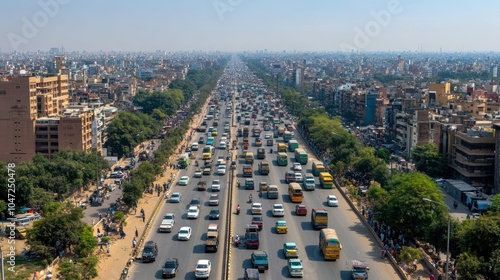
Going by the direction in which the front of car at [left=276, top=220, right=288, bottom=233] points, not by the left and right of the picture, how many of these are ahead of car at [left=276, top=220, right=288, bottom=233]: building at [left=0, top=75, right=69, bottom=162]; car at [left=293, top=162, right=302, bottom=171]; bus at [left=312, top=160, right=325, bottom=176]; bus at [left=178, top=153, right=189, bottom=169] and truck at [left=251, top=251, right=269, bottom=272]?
1

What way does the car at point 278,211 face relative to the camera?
toward the camera

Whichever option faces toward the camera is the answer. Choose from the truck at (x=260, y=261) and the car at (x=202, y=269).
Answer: the truck

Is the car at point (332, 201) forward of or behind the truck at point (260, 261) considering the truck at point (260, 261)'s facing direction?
behind

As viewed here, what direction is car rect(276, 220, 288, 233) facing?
toward the camera

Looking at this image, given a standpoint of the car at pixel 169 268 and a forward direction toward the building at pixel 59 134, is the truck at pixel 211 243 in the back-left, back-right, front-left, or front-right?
front-right

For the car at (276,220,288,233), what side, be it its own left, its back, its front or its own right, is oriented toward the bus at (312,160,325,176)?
back

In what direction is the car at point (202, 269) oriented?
away from the camera
